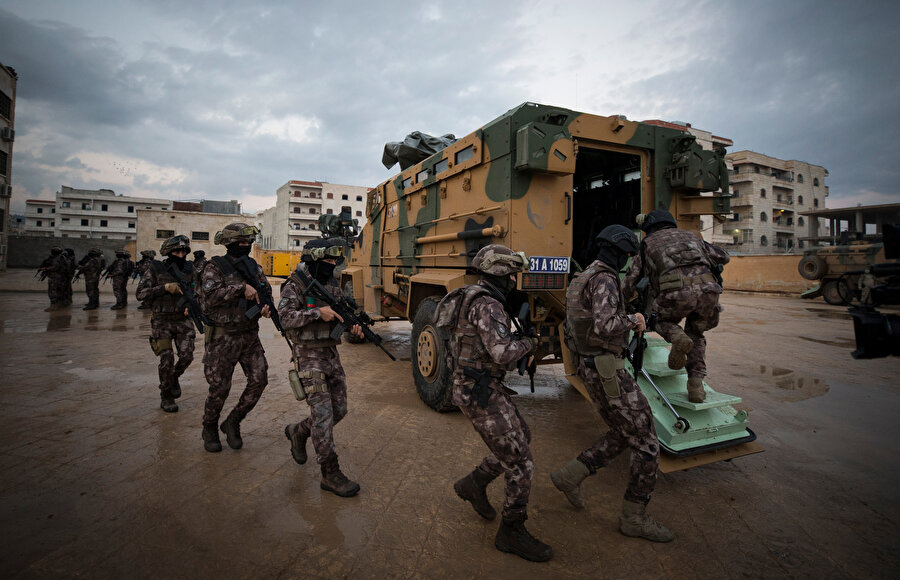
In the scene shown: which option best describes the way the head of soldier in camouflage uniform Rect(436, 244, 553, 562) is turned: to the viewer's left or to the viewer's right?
to the viewer's right

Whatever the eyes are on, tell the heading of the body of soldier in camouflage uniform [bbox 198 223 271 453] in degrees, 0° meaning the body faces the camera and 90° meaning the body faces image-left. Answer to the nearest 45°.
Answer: approximately 315°

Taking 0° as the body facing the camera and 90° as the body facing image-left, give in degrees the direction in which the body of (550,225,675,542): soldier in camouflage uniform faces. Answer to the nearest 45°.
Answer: approximately 270°

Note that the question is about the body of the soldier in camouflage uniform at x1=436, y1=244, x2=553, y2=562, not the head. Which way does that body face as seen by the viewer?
to the viewer's right

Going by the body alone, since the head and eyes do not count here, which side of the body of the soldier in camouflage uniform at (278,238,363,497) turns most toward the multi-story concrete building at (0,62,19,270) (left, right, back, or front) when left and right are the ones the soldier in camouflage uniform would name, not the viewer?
back

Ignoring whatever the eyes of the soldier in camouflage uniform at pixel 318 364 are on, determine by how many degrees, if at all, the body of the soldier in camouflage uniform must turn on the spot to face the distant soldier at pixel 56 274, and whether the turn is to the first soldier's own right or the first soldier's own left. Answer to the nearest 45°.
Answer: approximately 180°

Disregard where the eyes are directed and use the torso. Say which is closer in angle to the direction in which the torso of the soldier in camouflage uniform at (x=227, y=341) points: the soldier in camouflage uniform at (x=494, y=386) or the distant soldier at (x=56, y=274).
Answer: the soldier in camouflage uniform

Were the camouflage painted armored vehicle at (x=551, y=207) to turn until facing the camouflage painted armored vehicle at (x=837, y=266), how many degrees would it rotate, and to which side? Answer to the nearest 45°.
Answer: approximately 90° to its right

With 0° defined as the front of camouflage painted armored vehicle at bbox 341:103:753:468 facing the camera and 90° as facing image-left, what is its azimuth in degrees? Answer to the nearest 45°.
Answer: approximately 135°

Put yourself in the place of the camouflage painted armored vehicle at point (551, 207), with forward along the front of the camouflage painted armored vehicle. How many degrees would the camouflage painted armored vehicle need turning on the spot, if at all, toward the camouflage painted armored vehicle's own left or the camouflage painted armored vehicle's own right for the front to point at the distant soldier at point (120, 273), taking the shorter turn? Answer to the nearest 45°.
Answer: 0° — it already faces them

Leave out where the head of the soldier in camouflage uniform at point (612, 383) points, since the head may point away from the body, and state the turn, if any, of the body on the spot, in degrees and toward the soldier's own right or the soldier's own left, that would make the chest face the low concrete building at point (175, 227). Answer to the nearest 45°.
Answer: approximately 135° to the soldier's own left

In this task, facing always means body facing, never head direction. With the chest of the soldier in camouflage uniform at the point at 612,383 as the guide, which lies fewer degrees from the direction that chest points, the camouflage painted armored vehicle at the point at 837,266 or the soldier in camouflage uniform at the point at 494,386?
the camouflage painted armored vehicle

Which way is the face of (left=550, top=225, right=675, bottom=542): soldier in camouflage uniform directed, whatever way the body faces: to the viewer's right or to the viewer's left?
to the viewer's right
